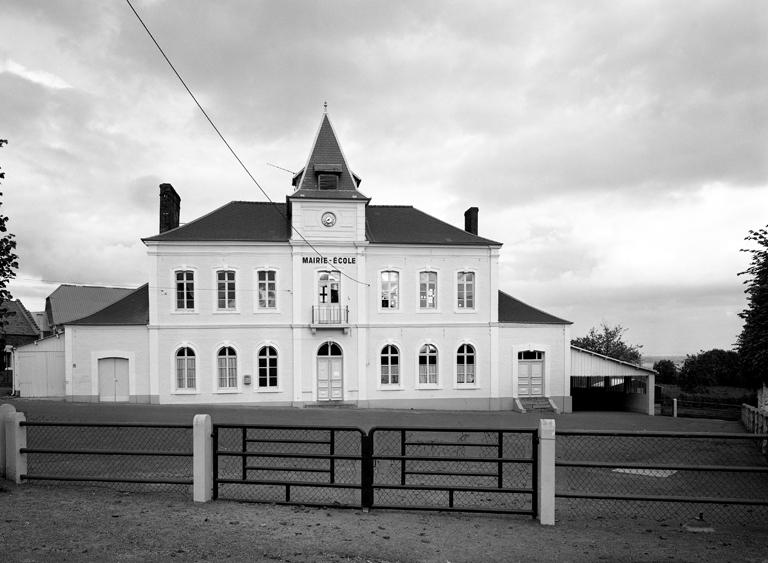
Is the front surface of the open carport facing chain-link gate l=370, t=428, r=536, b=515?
yes

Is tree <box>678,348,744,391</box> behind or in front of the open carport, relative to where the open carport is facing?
behind

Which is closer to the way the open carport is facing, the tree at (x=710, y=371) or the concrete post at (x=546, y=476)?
the concrete post

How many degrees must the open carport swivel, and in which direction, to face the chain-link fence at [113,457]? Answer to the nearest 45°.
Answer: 0° — it already faces it

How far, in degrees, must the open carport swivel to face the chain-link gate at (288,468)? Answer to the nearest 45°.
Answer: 0° — it already faces it

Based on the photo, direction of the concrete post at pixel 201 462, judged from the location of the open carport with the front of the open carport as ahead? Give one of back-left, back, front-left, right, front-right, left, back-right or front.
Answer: front

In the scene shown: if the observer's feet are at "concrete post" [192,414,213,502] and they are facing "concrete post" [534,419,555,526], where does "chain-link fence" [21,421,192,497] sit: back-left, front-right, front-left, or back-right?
back-left

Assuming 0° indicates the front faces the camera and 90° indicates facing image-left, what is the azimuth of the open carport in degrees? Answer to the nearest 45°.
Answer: approximately 0°

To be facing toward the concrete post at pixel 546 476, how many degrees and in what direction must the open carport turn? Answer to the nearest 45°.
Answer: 0° — it already faces it

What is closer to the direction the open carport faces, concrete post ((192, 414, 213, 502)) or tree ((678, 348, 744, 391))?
the concrete post

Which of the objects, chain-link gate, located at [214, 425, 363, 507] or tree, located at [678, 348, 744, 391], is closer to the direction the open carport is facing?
the chain-link gate

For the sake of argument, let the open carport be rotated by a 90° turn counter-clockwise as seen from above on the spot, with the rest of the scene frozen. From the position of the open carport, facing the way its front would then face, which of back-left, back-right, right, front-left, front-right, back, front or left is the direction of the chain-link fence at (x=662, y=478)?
right
